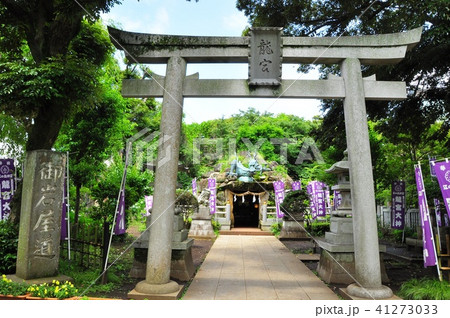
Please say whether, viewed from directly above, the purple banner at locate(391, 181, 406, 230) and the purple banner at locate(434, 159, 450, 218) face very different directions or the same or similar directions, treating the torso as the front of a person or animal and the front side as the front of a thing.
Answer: same or similar directions

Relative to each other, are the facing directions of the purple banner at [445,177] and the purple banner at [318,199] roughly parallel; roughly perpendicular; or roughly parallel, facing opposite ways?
roughly parallel

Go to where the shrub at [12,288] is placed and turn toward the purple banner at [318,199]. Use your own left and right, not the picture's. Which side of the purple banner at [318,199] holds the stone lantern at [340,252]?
right

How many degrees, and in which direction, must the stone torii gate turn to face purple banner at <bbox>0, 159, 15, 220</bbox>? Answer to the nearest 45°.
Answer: approximately 90° to its right

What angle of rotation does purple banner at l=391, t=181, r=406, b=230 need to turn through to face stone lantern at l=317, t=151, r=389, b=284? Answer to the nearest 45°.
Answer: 0° — it already faces it

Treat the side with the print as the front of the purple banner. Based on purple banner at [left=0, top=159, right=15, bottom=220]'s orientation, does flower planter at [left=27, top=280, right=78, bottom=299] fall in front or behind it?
in front

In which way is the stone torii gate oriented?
toward the camera

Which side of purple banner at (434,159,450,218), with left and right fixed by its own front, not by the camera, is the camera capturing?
front
